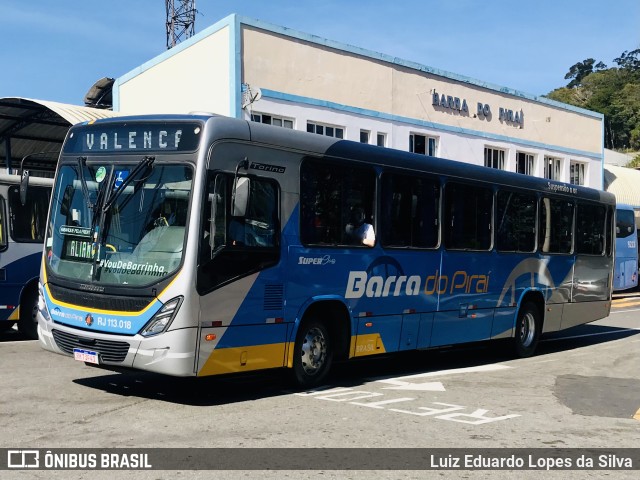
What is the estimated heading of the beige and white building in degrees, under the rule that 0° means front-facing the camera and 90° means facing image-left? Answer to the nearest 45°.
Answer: approximately 315°

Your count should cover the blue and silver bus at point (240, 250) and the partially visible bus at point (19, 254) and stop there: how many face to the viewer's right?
0

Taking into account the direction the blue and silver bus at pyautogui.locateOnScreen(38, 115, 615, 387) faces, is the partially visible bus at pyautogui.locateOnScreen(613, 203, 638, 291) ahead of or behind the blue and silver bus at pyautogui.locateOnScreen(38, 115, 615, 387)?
behind

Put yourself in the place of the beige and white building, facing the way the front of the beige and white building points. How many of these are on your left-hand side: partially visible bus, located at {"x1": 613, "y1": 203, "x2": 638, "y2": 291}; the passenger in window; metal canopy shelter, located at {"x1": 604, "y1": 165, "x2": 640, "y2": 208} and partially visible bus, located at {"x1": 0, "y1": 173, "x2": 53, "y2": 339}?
2

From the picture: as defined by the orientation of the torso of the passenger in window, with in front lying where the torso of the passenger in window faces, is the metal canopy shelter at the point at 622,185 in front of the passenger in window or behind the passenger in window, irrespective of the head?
behind

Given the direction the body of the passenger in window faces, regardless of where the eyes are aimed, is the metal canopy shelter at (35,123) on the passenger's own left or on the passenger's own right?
on the passenger's own right

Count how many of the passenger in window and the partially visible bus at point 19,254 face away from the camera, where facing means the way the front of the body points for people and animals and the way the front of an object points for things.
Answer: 0

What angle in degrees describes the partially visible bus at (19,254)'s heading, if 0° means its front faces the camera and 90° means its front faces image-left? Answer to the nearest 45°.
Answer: approximately 45°

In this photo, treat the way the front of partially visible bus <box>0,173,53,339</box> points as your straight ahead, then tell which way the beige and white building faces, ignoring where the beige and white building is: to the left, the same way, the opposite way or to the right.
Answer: to the left

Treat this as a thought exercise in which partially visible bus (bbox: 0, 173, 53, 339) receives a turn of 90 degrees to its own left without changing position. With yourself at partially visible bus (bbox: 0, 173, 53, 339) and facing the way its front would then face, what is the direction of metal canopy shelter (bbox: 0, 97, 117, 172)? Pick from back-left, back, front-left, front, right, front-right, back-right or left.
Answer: back-left

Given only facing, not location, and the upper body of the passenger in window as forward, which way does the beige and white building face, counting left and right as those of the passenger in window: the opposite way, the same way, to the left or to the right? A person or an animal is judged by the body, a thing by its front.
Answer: to the left

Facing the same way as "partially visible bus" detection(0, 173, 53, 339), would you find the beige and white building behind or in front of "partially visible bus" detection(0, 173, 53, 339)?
behind

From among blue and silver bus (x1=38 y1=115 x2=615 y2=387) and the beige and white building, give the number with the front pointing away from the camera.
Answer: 0

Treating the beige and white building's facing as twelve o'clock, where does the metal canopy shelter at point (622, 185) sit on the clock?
The metal canopy shelter is roughly at 9 o'clock from the beige and white building.

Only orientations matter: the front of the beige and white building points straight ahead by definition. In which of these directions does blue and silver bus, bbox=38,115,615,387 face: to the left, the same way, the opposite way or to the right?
to the right
